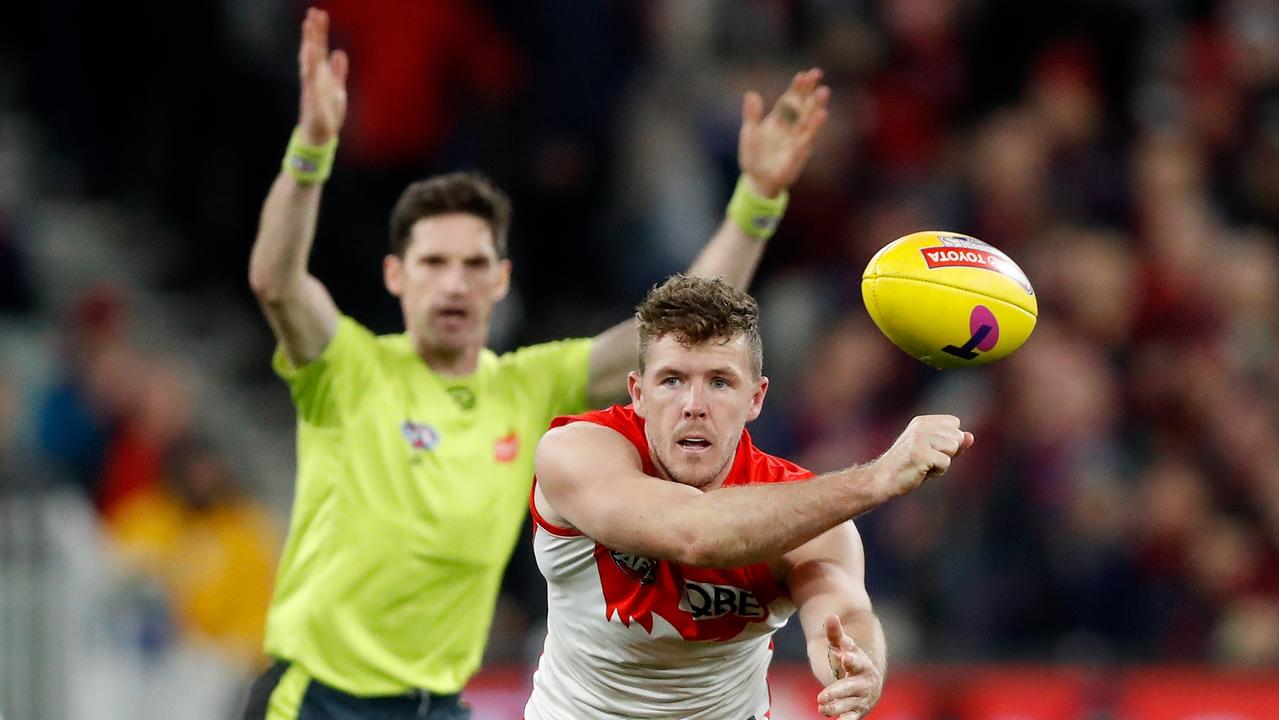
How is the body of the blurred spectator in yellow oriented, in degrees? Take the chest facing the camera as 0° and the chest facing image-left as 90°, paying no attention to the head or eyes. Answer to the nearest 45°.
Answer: approximately 0°

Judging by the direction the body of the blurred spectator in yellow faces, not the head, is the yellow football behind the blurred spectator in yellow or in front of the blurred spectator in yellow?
in front
